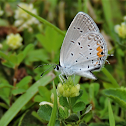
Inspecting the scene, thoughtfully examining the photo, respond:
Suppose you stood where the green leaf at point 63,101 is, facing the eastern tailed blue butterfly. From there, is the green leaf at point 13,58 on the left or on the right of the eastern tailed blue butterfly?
left

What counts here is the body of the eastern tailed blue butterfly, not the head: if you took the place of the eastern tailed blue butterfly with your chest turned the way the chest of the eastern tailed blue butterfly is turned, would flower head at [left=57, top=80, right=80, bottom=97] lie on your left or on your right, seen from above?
on your left

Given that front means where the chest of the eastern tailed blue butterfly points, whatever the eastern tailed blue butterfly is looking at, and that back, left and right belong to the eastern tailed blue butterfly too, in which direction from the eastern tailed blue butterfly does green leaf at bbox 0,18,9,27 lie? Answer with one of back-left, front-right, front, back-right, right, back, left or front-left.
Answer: front-right

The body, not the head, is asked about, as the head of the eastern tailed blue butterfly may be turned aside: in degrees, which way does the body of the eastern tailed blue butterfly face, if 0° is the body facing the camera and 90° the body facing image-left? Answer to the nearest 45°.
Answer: approximately 90°
